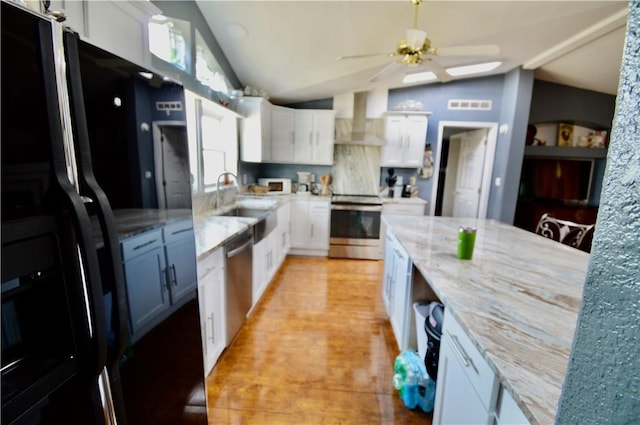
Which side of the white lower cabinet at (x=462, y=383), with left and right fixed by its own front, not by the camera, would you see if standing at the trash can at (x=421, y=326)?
right

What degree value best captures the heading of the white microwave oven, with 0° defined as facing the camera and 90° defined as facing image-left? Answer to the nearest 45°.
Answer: approximately 0°

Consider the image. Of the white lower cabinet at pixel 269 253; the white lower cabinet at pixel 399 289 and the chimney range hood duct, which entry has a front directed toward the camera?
the chimney range hood duct

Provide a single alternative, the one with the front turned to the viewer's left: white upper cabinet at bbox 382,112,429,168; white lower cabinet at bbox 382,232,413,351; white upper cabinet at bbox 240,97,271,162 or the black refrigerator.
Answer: the white lower cabinet

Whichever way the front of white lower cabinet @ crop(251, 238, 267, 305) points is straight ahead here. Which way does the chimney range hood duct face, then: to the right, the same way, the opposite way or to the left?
to the right

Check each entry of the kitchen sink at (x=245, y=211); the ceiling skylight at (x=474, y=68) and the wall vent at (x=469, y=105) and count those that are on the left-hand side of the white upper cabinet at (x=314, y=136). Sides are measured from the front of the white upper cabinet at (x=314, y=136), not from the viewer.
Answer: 2

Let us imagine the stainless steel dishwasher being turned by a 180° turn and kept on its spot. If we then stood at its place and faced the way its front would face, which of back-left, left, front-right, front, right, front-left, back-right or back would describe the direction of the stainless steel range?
back-right

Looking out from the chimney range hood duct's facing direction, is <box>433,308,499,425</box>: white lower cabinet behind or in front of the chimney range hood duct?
in front

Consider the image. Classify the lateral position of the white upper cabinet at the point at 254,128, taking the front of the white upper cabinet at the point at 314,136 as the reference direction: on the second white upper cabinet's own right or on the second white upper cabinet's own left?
on the second white upper cabinet's own right

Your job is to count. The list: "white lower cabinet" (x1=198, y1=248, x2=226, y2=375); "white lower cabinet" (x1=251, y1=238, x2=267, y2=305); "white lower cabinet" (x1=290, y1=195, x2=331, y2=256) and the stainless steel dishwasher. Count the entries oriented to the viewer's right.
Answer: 3

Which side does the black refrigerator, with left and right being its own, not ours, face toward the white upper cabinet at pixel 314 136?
left

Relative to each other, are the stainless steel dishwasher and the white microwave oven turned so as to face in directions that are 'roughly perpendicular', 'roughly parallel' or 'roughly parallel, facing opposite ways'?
roughly perpendicular

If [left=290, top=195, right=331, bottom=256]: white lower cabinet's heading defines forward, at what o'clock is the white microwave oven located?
The white microwave oven is roughly at 4 o'clock from the white lower cabinet.
